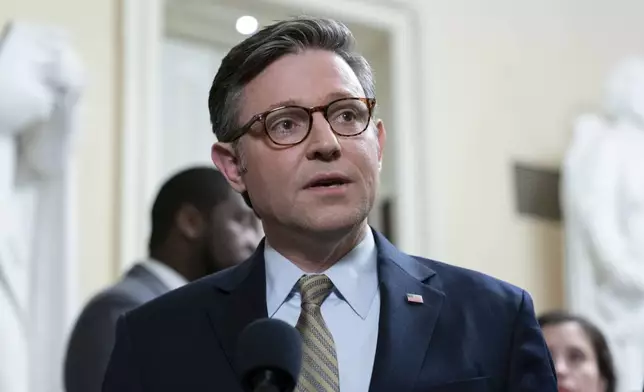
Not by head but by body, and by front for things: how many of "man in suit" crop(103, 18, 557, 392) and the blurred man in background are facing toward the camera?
1

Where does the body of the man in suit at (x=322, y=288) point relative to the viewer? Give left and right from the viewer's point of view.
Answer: facing the viewer

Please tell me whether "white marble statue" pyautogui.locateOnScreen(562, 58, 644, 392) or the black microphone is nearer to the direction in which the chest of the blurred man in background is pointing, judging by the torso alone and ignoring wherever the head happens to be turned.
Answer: the white marble statue

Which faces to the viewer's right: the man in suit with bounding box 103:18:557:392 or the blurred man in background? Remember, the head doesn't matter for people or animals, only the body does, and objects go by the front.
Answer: the blurred man in background

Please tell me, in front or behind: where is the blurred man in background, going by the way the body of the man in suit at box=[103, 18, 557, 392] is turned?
behind

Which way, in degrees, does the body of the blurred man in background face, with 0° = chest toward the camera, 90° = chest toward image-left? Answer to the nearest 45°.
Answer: approximately 270°

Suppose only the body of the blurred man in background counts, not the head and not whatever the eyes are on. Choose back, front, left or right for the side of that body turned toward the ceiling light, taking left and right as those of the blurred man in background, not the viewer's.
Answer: left

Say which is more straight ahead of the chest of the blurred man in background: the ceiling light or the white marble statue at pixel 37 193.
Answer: the ceiling light

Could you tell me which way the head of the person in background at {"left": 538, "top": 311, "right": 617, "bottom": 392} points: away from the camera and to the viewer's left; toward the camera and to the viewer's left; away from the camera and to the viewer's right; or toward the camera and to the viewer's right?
toward the camera and to the viewer's left

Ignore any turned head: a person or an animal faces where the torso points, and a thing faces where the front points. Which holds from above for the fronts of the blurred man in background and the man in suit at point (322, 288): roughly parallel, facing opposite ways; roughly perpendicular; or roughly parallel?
roughly perpendicular

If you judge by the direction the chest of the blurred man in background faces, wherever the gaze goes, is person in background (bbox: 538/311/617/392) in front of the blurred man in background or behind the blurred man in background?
in front

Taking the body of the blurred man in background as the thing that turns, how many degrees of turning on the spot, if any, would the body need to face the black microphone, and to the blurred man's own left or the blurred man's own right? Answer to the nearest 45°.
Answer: approximately 90° to the blurred man's own right
